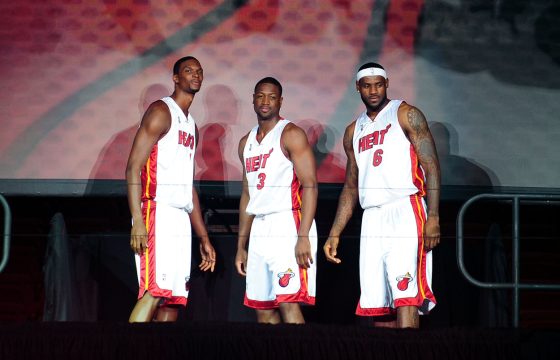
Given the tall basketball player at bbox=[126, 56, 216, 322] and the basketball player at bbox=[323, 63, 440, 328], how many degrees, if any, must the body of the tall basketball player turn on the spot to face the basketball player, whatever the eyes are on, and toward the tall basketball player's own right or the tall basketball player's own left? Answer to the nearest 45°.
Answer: approximately 45° to the tall basketball player's own left

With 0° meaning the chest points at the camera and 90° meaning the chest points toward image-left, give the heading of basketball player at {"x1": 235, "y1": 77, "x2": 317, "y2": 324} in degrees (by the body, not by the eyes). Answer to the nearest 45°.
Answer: approximately 45°

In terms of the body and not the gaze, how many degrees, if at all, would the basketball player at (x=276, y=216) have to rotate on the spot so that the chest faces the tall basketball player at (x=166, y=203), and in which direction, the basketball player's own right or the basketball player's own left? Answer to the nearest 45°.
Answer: approximately 45° to the basketball player's own right

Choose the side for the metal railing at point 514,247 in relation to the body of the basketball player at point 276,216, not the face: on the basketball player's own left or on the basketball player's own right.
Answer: on the basketball player's own left

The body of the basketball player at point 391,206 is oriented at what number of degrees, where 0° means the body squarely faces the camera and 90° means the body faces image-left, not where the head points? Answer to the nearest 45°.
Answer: approximately 45°

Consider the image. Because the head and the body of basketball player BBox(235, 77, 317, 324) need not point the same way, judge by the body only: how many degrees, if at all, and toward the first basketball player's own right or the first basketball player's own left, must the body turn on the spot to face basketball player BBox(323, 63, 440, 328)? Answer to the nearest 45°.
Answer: approximately 135° to the first basketball player's own left

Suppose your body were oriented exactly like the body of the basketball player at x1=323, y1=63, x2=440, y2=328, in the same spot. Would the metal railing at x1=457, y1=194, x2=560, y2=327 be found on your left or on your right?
on your left
